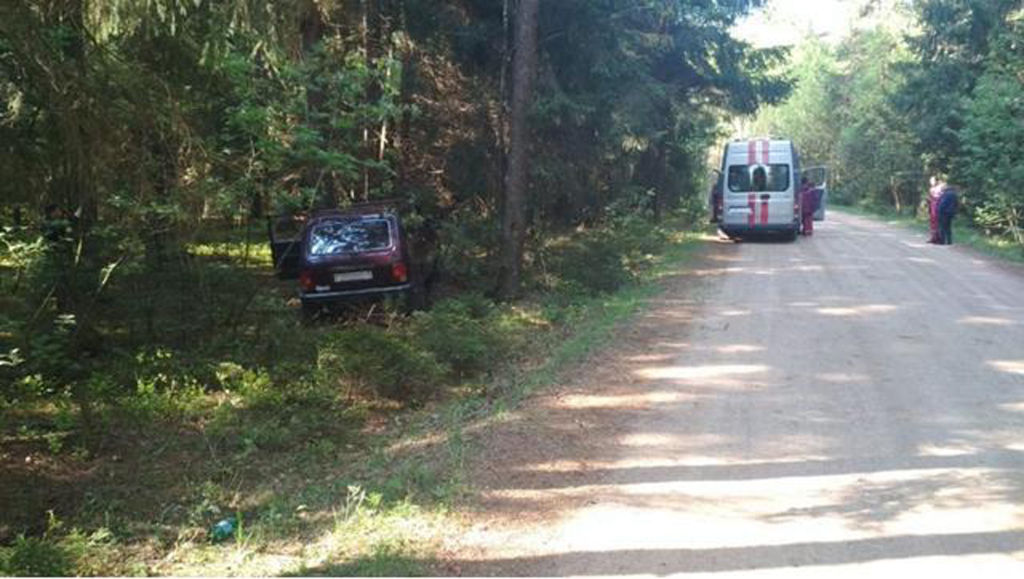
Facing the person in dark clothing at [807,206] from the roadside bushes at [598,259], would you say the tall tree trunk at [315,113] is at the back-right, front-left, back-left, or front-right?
back-left

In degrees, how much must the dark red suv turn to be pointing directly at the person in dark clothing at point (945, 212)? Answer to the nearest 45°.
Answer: approximately 45° to its right

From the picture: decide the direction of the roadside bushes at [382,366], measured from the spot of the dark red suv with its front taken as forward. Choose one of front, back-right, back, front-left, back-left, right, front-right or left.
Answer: back

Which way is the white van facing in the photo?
away from the camera

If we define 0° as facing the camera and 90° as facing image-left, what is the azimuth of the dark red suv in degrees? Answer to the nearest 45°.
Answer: approximately 180°

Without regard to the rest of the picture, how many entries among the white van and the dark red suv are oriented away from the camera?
2

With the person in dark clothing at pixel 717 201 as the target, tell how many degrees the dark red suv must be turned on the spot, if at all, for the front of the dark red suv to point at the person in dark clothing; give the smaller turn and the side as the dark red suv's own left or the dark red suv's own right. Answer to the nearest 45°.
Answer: approximately 45° to the dark red suv's own right

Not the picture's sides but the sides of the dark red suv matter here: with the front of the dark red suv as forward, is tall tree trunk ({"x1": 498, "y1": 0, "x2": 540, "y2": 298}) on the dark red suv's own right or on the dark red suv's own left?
on the dark red suv's own right

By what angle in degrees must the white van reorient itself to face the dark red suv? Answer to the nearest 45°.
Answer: approximately 135° to its left

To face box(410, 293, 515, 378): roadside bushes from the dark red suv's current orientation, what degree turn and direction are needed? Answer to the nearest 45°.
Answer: approximately 135° to its right

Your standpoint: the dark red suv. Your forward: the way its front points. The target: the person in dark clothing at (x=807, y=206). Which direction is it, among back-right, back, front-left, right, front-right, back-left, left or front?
front-right
